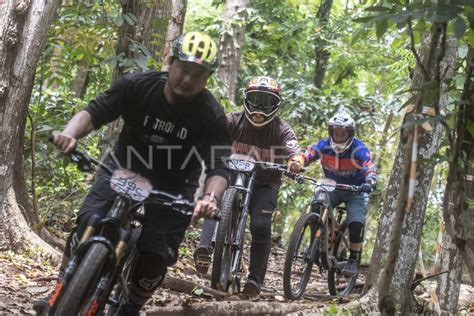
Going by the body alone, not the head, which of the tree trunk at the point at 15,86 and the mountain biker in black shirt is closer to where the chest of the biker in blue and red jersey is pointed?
the mountain biker in black shirt

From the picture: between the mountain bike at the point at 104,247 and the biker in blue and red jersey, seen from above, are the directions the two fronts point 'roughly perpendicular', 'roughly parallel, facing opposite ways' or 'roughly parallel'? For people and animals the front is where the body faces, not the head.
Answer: roughly parallel

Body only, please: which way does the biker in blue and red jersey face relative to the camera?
toward the camera

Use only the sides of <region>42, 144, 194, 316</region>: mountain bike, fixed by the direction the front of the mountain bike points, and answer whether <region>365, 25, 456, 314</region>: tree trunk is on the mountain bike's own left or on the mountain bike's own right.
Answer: on the mountain bike's own left

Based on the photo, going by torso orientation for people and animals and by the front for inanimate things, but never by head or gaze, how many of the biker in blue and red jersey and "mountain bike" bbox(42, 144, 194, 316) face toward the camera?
2

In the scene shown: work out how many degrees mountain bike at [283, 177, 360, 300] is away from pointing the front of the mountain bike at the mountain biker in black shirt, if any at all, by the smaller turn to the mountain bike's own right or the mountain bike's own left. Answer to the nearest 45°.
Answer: approximately 45° to the mountain bike's own left

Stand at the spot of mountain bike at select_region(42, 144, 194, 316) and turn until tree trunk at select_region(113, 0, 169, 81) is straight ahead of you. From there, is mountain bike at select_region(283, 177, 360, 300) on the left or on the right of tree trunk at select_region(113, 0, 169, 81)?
right

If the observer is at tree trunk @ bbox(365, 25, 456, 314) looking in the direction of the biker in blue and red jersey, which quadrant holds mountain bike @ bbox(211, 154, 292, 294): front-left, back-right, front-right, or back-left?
front-left

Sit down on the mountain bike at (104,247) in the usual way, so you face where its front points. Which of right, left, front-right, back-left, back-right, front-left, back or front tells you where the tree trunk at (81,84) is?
back

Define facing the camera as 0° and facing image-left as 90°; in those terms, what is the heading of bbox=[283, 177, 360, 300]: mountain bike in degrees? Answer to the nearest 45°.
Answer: approximately 45°

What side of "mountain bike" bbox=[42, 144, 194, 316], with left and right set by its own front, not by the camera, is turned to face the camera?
front

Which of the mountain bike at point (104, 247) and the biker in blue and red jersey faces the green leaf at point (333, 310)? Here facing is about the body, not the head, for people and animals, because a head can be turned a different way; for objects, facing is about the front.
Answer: the biker in blue and red jersey
